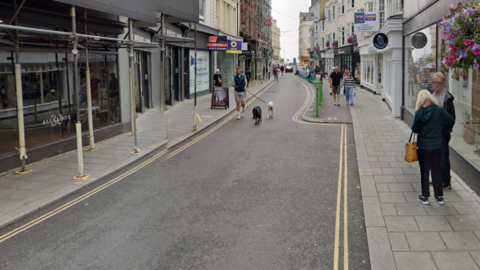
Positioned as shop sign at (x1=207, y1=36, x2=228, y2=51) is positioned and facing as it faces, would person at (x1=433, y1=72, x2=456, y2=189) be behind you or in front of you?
in front

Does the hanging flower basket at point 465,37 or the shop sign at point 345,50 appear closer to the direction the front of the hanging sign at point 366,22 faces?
the hanging flower basket

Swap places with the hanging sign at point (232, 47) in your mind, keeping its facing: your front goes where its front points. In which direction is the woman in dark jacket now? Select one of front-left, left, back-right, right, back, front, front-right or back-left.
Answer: front

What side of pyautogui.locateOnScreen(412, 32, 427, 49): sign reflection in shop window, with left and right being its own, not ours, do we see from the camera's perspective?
front

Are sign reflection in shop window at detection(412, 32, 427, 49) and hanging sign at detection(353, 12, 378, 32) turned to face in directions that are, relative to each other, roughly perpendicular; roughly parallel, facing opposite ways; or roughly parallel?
roughly parallel

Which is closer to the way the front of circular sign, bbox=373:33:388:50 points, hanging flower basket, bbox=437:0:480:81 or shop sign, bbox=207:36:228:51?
the hanging flower basket

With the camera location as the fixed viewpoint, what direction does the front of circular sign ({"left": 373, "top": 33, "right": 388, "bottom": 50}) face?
facing the viewer

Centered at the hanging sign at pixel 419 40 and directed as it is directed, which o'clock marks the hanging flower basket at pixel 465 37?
The hanging flower basket is roughly at 12 o'clock from the hanging sign.

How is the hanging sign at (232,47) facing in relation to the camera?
toward the camera
